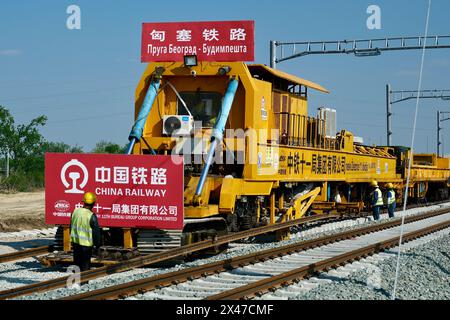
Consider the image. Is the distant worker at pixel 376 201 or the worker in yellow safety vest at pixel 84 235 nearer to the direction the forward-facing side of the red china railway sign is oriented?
the worker in yellow safety vest

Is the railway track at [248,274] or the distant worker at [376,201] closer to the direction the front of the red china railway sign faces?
the railway track

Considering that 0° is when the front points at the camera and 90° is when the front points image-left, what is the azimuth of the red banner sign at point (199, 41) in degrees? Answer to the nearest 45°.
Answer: approximately 0°

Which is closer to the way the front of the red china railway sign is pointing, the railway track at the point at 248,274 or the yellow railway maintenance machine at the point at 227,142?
the railway track

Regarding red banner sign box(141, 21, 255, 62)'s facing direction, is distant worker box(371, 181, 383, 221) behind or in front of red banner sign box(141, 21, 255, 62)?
behind

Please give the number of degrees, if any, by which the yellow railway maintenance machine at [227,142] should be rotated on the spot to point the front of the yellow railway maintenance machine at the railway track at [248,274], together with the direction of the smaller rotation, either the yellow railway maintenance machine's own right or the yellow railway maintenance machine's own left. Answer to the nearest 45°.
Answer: approximately 45° to the yellow railway maintenance machine's own left

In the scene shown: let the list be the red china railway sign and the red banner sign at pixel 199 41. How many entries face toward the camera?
2

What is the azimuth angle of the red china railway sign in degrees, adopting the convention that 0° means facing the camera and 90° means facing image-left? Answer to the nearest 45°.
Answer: approximately 0°
